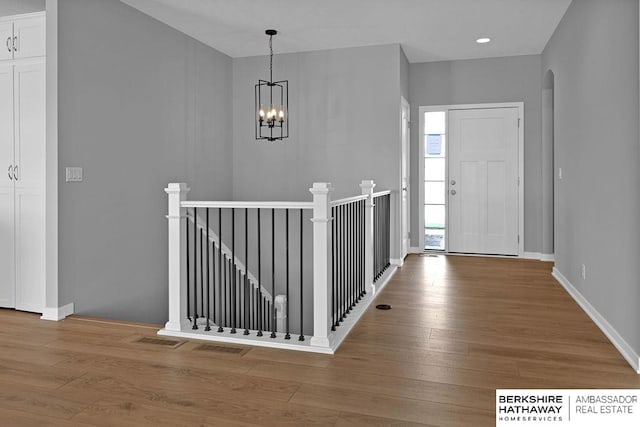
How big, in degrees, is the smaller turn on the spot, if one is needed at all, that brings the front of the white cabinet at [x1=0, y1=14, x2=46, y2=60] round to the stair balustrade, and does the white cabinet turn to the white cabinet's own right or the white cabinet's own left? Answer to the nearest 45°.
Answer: approximately 90° to the white cabinet's own left

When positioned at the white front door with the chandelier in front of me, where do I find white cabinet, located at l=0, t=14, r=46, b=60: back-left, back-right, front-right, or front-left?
front-left

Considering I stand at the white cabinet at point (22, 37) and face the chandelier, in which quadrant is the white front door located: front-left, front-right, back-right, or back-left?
front-right
